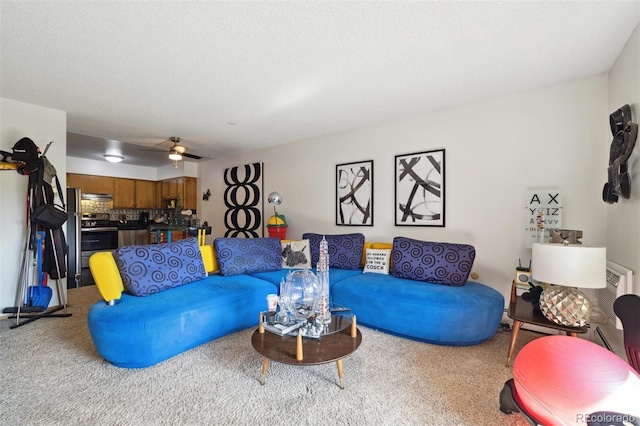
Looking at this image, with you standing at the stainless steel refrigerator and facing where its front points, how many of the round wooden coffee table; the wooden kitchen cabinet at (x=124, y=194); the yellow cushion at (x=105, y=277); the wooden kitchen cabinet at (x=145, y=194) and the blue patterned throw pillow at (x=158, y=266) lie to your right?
3

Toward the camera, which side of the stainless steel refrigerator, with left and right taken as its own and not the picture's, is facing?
right

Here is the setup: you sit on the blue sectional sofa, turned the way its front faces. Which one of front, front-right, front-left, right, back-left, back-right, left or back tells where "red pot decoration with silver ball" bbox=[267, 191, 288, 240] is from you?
back

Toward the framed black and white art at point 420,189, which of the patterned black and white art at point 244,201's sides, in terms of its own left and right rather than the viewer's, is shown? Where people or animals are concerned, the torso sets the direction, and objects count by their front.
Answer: left

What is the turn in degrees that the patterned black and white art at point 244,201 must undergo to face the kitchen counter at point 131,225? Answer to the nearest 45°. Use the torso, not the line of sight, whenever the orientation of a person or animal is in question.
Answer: approximately 90° to its right

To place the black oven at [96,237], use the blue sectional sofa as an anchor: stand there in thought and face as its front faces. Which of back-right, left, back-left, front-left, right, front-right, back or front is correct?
back-right

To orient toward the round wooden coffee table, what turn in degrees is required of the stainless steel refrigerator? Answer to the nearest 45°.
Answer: approximately 90° to its right

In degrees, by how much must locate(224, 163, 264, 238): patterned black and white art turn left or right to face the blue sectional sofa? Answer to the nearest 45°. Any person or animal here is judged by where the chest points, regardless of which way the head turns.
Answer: approximately 45° to its left

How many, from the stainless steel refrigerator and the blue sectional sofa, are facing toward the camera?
1

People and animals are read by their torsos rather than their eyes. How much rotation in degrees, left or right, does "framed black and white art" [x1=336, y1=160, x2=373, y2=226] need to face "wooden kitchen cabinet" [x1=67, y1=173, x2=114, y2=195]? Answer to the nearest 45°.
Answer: approximately 45° to its right

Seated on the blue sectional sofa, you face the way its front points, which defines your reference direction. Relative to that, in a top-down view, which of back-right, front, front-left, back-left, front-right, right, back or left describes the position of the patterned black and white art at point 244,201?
back

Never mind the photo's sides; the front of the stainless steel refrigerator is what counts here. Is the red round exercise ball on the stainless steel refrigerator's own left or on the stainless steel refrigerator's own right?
on the stainless steel refrigerator's own right
